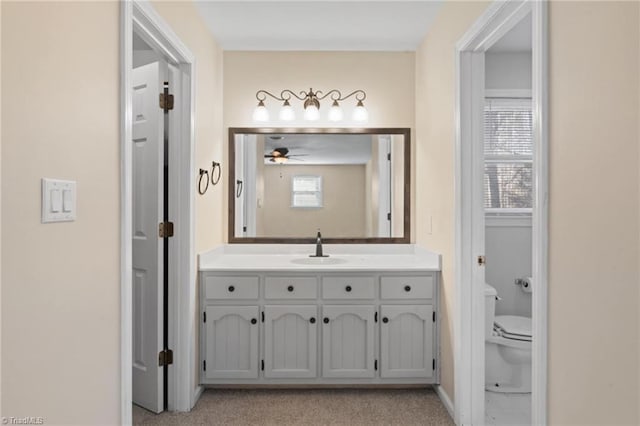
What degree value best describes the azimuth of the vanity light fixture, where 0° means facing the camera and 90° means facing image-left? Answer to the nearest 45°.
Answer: approximately 0°

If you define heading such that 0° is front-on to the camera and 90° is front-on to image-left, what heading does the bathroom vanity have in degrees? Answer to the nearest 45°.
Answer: approximately 0°

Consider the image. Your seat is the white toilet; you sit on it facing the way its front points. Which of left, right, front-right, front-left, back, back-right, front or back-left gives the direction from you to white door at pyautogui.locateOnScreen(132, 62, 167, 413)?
back-right

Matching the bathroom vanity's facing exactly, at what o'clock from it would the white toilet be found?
The white toilet is roughly at 9 o'clock from the bathroom vanity.

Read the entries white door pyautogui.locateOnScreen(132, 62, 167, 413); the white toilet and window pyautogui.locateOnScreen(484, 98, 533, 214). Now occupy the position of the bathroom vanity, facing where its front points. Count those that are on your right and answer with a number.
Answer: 1

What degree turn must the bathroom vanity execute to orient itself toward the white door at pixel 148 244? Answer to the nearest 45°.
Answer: approximately 90° to its right
